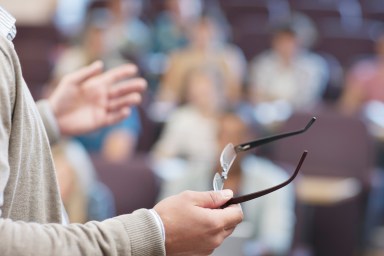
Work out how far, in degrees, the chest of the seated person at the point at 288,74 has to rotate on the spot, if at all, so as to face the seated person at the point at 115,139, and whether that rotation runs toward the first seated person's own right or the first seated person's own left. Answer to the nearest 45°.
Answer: approximately 45° to the first seated person's own right

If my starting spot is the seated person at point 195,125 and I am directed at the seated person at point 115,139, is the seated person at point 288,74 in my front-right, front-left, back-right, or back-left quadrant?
back-right

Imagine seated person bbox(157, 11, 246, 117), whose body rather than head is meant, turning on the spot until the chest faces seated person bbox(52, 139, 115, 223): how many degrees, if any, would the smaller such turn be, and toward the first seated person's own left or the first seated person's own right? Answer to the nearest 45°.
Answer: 0° — they already face them

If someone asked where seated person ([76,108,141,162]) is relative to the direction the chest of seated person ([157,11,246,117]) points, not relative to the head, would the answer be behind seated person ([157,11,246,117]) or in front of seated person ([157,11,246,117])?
in front

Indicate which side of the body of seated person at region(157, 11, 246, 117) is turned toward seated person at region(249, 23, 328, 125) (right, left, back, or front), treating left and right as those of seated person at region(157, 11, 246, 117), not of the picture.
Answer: left

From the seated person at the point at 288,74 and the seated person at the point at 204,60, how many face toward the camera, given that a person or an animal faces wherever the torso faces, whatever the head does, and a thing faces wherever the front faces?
2

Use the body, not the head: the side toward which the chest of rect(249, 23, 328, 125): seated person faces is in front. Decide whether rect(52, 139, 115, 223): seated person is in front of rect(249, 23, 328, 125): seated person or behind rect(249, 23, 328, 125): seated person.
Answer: in front

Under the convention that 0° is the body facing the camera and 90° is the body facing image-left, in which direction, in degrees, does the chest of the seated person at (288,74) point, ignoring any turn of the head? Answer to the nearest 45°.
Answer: approximately 0°

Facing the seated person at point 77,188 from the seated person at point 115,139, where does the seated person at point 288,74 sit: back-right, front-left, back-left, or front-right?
back-left
